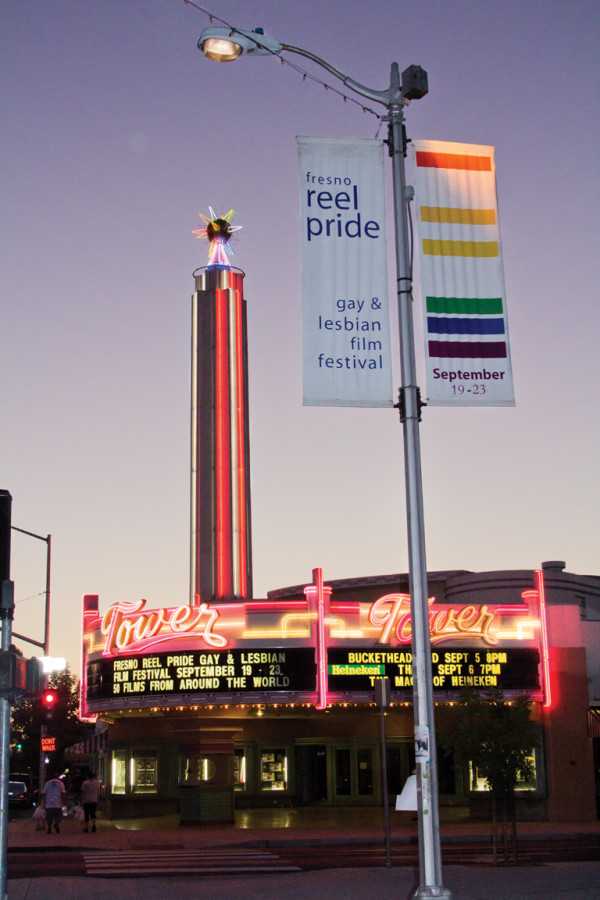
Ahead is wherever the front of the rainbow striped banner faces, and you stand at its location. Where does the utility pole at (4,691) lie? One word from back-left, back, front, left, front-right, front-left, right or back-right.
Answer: right

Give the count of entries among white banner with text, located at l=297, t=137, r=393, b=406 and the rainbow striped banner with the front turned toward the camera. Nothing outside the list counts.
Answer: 2

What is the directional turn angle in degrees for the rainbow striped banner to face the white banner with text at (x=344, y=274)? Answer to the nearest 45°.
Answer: approximately 90° to its right

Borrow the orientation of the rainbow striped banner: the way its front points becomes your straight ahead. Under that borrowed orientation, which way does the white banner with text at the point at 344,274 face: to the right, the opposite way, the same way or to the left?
the same way

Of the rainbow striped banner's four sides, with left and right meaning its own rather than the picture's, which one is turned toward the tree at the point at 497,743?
back

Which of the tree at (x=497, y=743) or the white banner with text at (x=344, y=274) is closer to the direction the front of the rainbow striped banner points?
the white banner with text

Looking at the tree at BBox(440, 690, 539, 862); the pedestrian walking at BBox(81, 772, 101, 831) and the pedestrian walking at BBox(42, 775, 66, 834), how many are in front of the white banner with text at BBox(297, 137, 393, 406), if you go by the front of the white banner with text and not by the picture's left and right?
0

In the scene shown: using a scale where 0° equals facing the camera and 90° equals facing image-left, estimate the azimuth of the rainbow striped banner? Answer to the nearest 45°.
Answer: approximately 0°

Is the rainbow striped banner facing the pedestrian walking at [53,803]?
no

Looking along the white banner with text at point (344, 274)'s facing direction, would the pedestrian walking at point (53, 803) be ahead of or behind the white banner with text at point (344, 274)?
behind

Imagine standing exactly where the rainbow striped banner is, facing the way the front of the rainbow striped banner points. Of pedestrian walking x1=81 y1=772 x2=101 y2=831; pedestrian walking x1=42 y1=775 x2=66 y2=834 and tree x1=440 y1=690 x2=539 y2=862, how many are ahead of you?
0

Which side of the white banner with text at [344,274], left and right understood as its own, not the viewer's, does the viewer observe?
front
